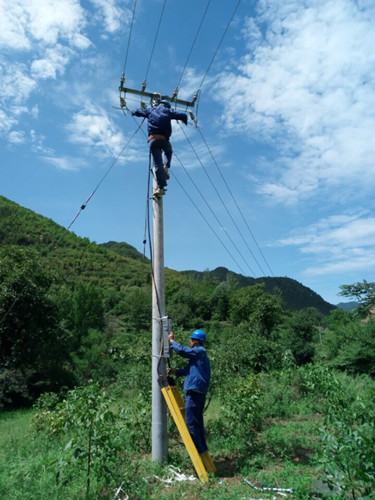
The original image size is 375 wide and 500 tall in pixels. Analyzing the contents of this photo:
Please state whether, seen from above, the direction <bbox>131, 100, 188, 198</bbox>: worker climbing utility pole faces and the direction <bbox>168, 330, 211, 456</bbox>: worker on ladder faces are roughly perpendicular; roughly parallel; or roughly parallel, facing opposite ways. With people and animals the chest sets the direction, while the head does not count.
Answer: roughly perpendicular

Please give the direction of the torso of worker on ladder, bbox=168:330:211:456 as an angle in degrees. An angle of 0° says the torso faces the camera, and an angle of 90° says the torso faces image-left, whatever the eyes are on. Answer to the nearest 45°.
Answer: approximately 90°

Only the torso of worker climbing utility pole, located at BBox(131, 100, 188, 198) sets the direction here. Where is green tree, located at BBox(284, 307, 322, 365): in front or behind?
in front

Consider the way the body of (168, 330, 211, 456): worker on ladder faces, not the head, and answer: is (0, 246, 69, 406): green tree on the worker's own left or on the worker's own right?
on the worker's own right

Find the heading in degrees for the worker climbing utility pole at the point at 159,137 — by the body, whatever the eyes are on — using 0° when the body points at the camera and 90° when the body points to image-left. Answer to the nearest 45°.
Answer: approximately 180°

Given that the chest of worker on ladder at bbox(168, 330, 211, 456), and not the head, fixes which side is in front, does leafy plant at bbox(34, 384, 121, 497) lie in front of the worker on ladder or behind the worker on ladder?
in front

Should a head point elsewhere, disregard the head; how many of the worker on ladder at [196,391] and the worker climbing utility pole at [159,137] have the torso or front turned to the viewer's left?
1
